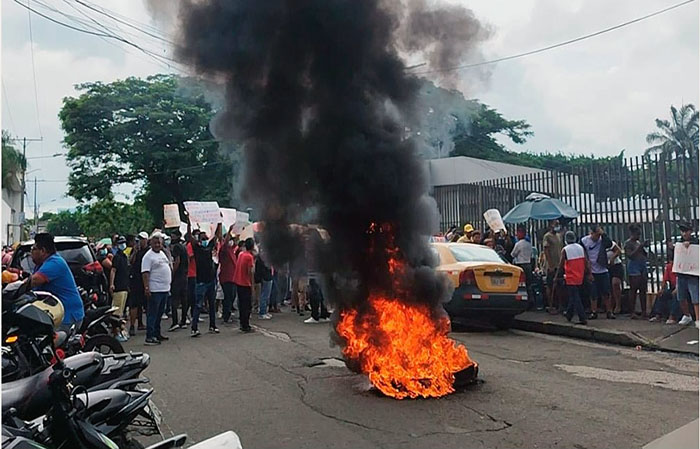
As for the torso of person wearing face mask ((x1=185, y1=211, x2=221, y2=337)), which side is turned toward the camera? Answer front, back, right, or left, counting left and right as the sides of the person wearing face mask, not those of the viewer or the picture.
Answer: front

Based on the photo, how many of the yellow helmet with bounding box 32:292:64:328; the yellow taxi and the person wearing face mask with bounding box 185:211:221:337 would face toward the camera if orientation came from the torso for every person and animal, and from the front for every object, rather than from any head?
1

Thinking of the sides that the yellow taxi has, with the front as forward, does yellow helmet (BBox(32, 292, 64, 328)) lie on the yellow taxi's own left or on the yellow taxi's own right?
on the yellow taxi's own left

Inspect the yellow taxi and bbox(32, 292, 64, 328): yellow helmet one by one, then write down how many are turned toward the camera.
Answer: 0

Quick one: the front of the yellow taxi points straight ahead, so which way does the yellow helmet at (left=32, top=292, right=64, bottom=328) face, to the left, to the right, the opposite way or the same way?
to the left

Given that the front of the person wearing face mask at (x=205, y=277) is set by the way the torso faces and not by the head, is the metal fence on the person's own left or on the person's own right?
on the person's own left

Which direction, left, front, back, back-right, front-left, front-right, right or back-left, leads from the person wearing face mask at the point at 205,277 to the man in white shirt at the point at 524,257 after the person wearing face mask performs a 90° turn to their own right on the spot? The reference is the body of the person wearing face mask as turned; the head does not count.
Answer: back

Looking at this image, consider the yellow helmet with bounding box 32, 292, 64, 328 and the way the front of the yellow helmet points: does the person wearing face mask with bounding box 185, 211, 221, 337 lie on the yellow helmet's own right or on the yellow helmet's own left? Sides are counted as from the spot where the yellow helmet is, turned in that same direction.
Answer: on the yellow helmet's own right

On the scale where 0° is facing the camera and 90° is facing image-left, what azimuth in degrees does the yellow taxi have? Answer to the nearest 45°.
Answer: approximately 135°

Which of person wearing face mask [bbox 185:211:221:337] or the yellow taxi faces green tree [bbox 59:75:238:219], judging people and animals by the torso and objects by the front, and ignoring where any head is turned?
the yellow taxi

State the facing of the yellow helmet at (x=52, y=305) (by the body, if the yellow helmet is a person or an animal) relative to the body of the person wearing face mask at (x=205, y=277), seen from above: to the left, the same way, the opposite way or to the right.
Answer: to the right

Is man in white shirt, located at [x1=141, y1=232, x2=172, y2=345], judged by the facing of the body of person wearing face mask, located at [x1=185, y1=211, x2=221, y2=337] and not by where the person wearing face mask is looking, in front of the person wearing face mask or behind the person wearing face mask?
in front

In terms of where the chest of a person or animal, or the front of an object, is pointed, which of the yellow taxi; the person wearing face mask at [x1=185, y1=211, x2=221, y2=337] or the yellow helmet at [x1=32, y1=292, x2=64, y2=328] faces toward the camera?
the person wearing face mask

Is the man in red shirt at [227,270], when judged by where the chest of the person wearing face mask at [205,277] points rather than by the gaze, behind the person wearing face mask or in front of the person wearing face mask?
behind

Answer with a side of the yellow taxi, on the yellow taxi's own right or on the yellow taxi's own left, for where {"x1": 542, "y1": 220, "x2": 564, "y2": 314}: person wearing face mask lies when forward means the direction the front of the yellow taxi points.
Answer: on the yellow taxi's own right
